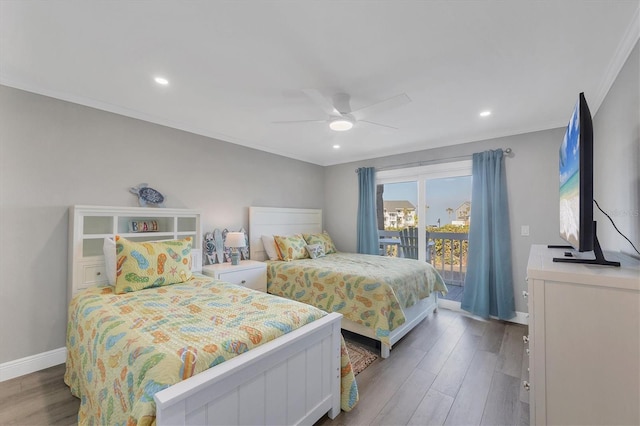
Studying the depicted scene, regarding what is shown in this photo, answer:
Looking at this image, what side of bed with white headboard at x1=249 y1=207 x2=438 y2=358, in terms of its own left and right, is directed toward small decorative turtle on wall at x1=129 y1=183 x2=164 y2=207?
right

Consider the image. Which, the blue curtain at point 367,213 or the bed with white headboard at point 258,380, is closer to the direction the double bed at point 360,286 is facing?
the bed with white headboard

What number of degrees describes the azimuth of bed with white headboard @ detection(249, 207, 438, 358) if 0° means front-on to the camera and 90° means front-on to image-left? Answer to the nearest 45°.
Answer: approximately 315°

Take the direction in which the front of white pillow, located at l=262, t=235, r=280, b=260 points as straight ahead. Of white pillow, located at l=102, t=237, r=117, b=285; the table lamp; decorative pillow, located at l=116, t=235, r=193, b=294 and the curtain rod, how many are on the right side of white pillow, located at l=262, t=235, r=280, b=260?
3

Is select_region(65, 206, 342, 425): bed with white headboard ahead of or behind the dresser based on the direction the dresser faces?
ahead

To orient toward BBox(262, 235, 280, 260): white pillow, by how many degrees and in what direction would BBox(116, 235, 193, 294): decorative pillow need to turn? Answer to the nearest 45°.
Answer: approximately 90° to its left

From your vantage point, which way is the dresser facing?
to the viewer's left

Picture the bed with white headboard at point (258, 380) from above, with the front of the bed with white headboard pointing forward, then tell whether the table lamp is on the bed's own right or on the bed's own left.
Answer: on the bed's own left

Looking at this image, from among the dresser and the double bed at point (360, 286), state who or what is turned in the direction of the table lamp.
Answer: the dresser

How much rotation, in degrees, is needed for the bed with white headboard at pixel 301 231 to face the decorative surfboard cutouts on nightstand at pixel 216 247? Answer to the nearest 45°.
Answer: approximately 90° to its right

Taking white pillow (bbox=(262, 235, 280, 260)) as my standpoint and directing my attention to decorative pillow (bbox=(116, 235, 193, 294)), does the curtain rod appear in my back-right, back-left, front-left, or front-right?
back-left

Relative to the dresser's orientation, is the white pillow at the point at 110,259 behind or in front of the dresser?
in front
